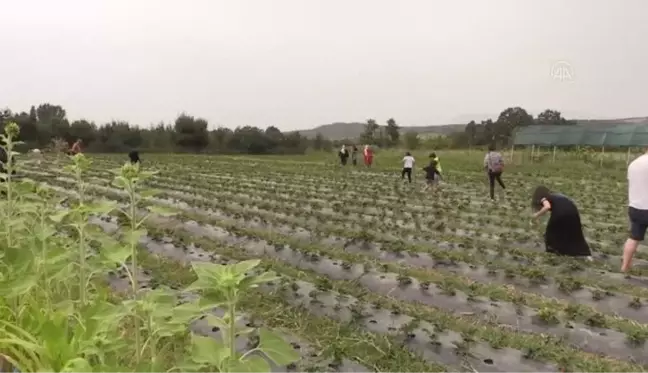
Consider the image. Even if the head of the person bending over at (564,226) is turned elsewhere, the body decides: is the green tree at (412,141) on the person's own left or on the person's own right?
on the person's own right

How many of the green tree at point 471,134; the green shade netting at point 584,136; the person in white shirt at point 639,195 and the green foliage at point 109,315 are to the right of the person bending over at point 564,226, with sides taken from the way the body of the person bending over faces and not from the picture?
2

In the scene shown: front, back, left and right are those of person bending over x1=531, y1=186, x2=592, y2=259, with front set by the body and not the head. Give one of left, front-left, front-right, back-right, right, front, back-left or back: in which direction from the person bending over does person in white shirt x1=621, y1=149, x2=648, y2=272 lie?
back-left

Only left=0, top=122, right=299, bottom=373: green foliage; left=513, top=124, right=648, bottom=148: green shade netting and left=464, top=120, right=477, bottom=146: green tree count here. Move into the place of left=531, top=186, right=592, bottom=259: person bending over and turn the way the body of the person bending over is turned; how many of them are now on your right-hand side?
2

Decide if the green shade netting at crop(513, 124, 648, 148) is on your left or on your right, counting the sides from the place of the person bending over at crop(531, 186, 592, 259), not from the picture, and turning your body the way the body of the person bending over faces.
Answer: on your right

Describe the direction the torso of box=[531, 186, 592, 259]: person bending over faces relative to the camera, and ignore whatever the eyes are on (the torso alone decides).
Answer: to the viewer's left

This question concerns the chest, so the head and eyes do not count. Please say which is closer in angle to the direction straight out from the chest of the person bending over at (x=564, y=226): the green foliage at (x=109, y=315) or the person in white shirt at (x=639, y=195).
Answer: the green foliage

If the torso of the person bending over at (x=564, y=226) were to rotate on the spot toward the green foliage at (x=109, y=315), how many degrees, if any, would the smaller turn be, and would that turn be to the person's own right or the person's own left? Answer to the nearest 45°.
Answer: approximately 90° to the person's own left

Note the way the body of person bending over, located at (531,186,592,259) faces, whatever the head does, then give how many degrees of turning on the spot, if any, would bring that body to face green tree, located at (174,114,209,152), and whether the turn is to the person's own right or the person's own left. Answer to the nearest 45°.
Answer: approximately 45° to the person's own right

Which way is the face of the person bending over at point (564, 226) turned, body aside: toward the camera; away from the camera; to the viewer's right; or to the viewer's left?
to the viewer's left

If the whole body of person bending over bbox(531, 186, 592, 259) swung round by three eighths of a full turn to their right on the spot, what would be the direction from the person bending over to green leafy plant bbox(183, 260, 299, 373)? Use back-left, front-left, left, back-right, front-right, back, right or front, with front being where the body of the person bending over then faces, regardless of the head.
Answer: back-right

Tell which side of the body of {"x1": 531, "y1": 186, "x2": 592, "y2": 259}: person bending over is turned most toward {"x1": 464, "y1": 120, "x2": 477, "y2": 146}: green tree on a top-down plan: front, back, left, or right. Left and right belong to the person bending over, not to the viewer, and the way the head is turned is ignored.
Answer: right
